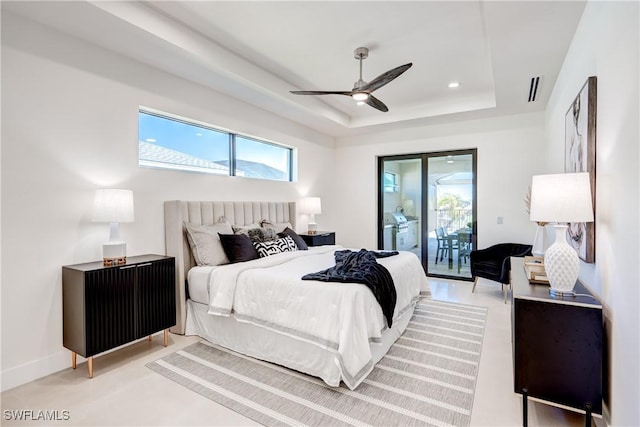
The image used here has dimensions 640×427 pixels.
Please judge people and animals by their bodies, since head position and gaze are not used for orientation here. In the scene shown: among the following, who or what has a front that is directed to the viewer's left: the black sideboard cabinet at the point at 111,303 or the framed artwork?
the framed artwork

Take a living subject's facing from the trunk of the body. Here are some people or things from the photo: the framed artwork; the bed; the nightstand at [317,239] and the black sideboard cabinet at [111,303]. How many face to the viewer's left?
1

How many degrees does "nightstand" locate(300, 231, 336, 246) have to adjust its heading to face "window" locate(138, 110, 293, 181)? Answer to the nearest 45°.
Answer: approximately 90° to its right

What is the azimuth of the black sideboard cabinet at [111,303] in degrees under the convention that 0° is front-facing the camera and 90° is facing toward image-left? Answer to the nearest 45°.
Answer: approximately 315°

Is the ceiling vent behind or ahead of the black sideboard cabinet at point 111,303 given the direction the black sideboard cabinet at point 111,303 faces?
ahead

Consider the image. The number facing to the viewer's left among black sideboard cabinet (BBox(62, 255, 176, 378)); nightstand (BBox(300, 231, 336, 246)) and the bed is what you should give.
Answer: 0

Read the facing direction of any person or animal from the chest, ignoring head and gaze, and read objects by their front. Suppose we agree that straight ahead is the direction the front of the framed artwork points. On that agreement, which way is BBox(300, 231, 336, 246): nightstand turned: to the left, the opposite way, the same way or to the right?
the opposite way

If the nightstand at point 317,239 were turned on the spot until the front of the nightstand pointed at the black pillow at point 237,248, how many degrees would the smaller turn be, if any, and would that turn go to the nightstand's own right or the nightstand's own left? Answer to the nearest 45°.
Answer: approximately 90° to the nightstand's own right

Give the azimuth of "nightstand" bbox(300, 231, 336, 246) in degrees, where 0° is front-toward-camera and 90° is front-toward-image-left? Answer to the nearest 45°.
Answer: approximately 315°

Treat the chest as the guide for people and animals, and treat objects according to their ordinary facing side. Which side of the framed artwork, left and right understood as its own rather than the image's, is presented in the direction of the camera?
left

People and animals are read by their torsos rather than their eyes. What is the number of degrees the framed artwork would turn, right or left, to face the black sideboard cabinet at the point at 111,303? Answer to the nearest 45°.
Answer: approximately 45° to its left

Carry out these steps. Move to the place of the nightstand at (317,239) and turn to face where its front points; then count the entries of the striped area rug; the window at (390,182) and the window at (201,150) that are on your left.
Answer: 1

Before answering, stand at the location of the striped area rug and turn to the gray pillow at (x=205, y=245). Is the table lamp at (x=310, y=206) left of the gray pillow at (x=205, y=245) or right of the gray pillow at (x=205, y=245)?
right

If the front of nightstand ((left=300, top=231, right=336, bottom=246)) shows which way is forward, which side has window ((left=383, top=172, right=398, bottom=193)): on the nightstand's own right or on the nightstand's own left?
on the nightstand's own left

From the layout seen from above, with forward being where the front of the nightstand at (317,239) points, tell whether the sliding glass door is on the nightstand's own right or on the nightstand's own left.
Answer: on the nightstand's own left

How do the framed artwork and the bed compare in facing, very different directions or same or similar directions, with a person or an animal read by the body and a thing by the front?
very different directions

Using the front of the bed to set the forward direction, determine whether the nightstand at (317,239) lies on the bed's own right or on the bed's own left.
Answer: on the bed's own left

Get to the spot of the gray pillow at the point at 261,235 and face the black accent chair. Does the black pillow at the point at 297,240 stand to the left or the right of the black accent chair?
left

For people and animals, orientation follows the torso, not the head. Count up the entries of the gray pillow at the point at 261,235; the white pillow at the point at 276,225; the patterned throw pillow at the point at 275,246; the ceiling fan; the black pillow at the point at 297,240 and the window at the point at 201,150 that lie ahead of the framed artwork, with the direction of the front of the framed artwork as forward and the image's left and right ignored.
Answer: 6
